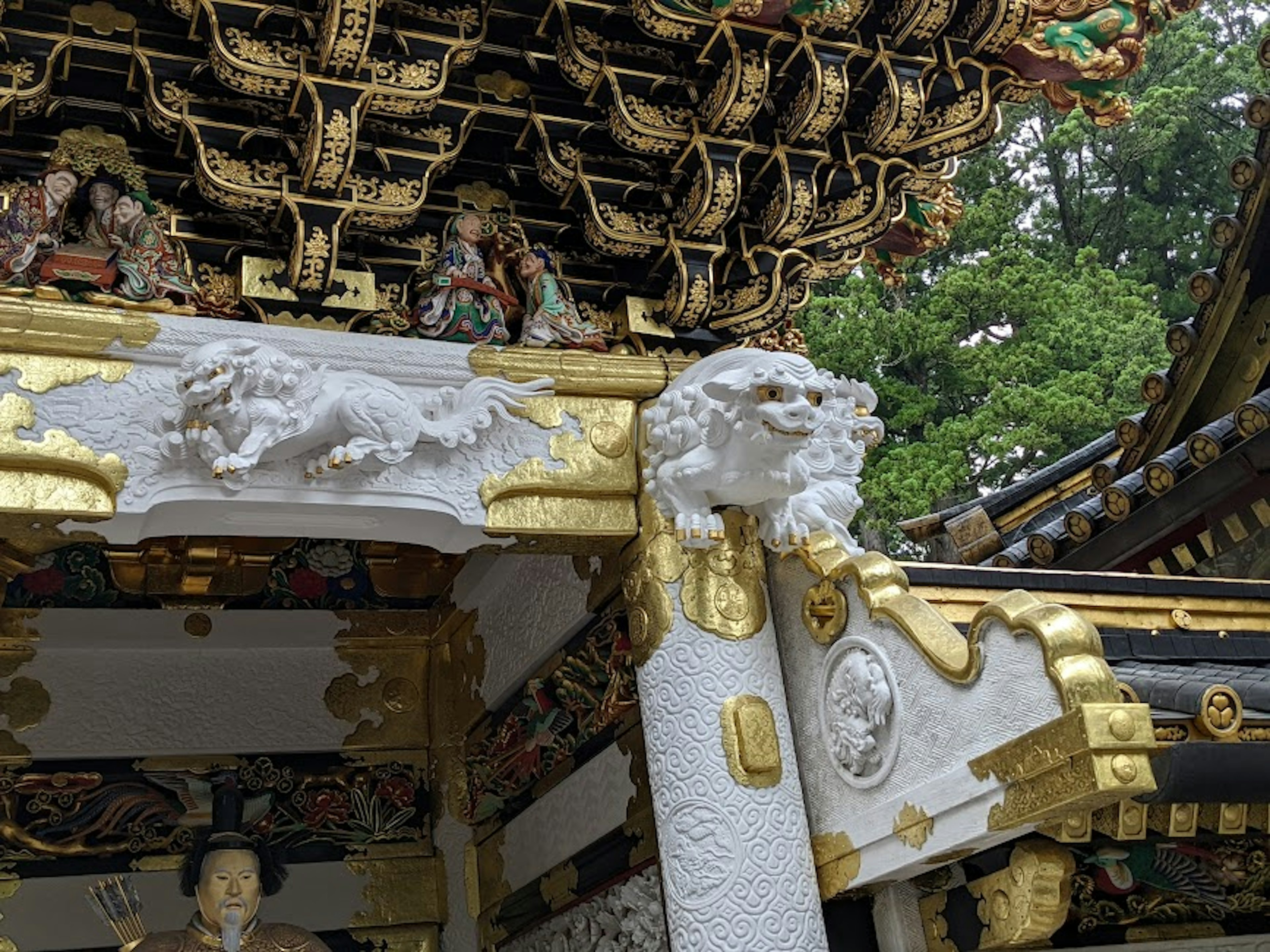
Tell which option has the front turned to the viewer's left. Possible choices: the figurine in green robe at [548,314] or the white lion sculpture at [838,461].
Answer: the figurine in green robe

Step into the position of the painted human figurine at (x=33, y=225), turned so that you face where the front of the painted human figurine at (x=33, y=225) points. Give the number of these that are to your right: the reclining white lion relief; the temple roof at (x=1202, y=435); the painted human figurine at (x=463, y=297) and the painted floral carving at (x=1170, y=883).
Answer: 0

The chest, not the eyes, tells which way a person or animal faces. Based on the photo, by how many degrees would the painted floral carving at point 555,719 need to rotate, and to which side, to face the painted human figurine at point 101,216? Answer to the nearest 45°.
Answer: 0° — it already faces it

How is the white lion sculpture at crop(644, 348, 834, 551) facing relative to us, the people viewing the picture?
facing the viewer and to the right of the viewer

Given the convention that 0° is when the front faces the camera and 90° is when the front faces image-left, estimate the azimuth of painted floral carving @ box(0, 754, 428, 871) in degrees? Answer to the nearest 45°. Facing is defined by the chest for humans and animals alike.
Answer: approximately 0°

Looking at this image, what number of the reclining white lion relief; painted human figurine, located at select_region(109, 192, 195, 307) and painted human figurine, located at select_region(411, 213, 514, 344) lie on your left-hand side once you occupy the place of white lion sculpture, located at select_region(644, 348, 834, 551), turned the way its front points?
0

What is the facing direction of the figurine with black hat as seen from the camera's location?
facing the viewer

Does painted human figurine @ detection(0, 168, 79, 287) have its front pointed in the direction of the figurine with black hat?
no

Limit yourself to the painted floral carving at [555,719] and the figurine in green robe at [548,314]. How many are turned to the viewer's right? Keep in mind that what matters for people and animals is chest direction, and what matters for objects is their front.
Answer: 0
